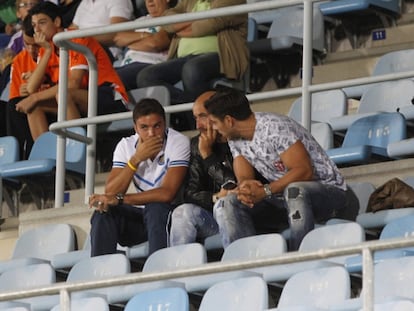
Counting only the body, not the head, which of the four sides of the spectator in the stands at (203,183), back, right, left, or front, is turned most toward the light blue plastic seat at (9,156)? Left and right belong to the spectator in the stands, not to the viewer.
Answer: right

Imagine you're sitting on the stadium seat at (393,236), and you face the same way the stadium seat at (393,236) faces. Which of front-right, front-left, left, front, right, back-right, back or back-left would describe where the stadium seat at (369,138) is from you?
back-right

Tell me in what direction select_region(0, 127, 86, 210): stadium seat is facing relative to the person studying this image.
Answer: facing the viewer and to the left of the viewer

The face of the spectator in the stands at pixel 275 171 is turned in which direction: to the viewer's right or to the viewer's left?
to the viewer's left

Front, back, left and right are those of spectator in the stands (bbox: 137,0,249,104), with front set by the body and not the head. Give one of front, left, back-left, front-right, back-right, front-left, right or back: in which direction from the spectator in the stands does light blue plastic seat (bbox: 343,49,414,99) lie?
back-left
